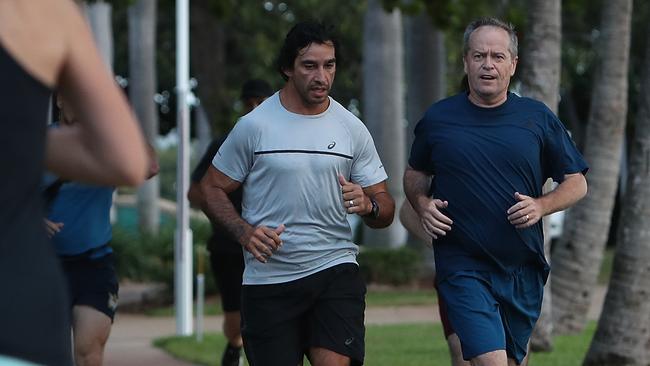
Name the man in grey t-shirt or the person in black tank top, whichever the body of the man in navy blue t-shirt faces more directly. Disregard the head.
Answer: the person in black tank top

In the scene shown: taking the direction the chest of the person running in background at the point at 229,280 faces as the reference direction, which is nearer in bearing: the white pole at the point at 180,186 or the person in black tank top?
the person in black tank top

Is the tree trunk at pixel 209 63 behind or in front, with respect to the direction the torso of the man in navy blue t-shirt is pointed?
behind

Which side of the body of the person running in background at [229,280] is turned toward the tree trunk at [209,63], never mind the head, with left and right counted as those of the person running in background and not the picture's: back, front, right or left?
back

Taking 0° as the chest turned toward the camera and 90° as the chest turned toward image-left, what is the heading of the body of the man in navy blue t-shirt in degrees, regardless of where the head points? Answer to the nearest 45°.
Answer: approximately 0°

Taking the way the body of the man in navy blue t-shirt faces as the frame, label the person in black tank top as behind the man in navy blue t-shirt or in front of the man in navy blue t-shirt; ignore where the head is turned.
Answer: in front

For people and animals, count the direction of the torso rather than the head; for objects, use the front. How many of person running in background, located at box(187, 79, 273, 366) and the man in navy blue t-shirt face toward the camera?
2

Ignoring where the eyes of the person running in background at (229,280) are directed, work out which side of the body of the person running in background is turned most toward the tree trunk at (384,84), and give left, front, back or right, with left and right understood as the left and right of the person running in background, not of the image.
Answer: back
